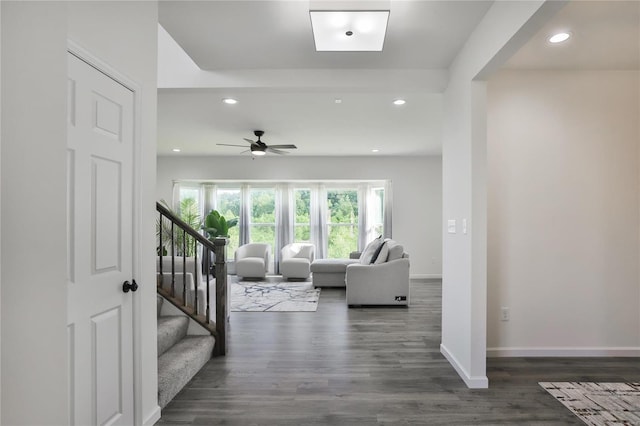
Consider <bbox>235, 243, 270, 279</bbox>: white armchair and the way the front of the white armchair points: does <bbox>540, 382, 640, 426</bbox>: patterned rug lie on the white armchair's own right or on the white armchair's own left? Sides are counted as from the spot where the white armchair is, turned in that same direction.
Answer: on the white armchair's own left

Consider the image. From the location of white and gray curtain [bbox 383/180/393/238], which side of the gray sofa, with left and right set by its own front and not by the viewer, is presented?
right

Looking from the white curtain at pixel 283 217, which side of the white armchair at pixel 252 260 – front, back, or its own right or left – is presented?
back

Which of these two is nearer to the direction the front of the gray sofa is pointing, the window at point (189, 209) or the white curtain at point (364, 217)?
the window

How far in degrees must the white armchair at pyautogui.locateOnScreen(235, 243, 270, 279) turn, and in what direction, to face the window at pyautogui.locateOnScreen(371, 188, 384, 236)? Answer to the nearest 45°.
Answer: approximately 135° to its left

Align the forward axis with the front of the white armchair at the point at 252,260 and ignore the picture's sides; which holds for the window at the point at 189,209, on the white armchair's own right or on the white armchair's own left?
on the white armchair's own right

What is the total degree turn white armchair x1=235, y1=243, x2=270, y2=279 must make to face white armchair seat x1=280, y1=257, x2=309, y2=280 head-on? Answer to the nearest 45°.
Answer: approximately 90° to its left

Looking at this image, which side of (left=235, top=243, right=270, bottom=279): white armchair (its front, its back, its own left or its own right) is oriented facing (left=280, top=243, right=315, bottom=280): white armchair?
left

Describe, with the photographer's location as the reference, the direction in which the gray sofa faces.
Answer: facing to the left of the viewer

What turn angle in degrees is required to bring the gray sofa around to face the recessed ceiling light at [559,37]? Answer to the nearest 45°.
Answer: approximately 135° to its left

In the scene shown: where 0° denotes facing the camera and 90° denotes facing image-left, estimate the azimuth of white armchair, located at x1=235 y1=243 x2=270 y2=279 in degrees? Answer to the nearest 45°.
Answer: approximately 45°

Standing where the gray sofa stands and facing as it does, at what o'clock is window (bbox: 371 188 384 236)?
The window is roughly at 3 o'clock from the gray sofa.

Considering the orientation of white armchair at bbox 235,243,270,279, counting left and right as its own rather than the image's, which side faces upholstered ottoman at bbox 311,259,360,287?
left
